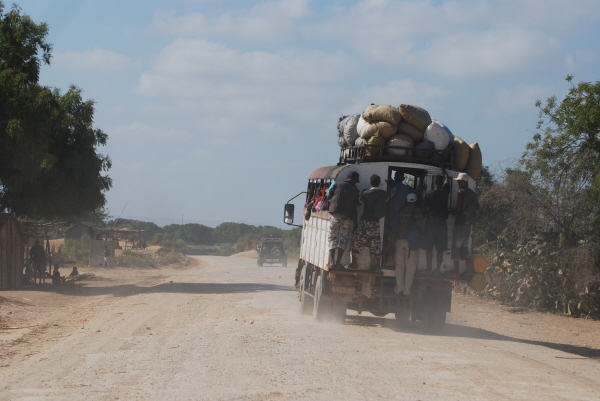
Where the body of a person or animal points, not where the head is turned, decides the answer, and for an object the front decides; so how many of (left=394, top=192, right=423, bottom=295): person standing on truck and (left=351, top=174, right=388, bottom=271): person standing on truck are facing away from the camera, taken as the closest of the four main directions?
2

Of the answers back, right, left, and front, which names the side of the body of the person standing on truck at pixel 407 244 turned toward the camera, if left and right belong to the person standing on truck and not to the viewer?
back

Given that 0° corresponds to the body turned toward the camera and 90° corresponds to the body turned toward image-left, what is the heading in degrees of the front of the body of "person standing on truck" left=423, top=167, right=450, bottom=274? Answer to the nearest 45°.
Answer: approximately 180°

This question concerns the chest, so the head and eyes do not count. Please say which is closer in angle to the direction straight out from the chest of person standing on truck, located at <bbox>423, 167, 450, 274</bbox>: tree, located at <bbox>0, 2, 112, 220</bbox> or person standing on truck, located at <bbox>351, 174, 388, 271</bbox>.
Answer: the tree

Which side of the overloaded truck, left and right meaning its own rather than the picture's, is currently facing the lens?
back

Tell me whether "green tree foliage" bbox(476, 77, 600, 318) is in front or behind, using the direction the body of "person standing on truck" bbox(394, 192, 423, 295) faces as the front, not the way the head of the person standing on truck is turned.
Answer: in front

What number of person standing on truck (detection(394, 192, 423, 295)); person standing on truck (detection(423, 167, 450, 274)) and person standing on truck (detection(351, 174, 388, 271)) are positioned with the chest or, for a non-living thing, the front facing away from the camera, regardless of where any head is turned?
3

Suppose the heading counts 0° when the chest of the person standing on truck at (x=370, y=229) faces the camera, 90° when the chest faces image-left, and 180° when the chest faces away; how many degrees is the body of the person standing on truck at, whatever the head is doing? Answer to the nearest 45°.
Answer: approximately 180°

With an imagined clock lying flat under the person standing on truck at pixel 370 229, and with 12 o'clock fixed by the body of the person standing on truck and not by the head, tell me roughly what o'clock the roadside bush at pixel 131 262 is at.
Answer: The roadside bush is roughly at 11 o'clock from the person standing on truck.
